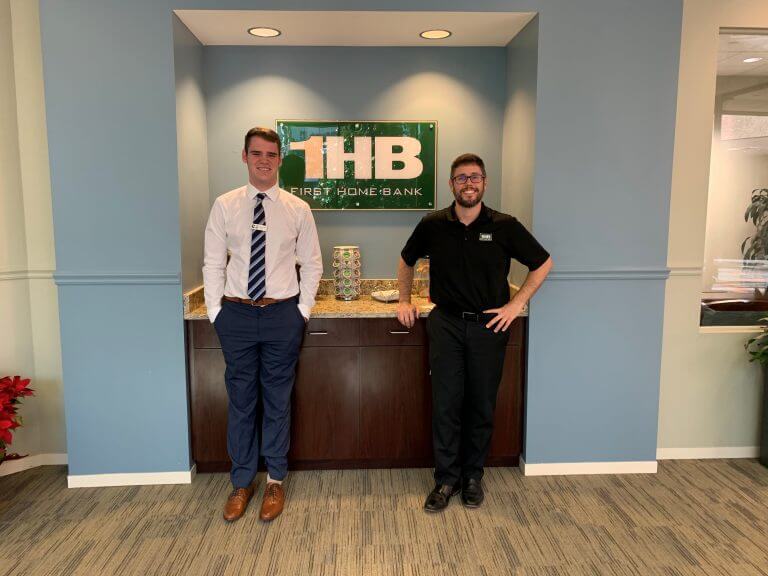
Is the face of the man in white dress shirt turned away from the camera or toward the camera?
toward the camera

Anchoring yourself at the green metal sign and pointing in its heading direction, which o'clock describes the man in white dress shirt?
The man in white dress shirt is roughly at 1 o'clock from the green metal sign.

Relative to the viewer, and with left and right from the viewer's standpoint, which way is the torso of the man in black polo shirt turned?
facing the viewer

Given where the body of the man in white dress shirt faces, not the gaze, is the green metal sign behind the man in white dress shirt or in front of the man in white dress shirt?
behind

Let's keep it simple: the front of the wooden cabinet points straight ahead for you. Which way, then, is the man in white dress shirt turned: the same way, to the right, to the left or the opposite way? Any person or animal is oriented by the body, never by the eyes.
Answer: the same way

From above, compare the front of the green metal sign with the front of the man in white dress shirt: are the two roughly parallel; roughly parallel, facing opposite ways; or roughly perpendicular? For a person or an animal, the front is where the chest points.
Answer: roughly parallel

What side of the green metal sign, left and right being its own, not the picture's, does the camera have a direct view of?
front

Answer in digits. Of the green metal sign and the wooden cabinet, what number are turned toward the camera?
2

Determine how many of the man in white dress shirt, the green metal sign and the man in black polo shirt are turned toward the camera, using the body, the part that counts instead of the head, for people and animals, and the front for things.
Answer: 3

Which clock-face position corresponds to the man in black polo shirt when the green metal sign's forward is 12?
The man in black polo shirt is roughly at 11 o'clock from the green metal sign.

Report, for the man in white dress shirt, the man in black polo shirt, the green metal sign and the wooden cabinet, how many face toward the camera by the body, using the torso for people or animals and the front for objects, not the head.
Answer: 4

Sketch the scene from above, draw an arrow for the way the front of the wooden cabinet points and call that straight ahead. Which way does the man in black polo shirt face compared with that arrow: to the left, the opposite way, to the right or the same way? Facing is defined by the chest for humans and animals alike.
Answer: the same way

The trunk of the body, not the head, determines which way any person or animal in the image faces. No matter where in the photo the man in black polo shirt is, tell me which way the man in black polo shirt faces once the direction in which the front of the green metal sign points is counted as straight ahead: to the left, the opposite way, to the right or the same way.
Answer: the same way

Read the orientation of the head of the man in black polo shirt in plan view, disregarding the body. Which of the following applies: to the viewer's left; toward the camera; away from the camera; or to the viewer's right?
toward the camera

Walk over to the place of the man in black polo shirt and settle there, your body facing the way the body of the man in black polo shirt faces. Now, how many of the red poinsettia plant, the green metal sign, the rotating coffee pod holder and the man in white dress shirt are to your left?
0

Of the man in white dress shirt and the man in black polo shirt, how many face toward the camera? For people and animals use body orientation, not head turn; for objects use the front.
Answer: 2
